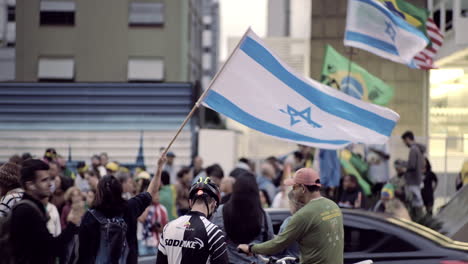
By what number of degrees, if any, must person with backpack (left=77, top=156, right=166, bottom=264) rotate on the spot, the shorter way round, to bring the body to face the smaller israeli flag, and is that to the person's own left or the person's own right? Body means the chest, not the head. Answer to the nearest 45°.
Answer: approximately 45° to the person's own right

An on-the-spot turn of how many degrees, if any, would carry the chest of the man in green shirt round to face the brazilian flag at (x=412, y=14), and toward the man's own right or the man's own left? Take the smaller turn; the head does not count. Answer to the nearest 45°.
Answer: approximately 45° to the man's own right

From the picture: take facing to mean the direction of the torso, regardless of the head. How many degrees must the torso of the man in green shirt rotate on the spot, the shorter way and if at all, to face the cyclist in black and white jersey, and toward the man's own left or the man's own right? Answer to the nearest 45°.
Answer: approximately 90° to the man's own left

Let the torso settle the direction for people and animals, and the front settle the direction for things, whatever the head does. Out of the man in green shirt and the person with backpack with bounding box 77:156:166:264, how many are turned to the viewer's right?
0

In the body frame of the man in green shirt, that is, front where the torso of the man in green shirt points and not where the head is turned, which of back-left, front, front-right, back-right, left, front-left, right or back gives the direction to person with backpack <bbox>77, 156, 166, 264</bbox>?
front-left

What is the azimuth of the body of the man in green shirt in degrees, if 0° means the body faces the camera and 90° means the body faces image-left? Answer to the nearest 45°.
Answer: approximately 135°

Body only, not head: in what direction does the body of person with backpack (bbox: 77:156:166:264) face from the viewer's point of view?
away from the camera

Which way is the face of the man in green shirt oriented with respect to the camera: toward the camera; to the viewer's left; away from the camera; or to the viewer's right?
to the viewer's left

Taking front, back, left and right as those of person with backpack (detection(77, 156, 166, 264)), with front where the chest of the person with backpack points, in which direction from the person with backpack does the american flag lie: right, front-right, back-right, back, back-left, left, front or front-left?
front-right

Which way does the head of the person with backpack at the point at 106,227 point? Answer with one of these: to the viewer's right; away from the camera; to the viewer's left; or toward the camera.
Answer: away from the camera

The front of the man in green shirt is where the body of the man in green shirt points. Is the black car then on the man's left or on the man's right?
on the man's right

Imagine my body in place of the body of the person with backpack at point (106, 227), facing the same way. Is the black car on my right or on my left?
on my right
